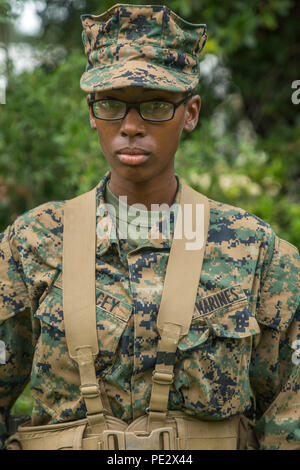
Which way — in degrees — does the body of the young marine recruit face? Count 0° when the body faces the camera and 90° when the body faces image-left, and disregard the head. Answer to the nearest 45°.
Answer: approximately 0°
